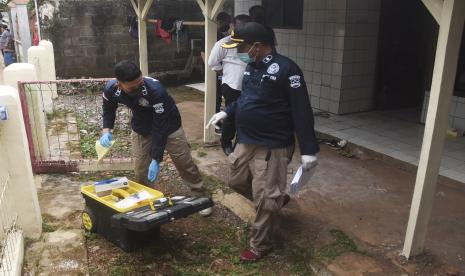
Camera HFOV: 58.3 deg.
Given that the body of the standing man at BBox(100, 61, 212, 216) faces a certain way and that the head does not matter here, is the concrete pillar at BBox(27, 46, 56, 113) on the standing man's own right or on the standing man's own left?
on the standing man's own right

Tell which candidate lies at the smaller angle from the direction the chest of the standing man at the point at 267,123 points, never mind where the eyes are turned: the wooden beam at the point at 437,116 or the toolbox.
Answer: the toolbox

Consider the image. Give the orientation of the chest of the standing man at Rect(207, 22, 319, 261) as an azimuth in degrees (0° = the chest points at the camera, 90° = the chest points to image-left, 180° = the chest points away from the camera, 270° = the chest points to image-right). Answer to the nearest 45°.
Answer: approximately 45°

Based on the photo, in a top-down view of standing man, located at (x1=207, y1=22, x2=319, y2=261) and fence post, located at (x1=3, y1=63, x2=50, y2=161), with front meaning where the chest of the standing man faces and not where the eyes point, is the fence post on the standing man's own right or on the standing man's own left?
on the standing man's own right

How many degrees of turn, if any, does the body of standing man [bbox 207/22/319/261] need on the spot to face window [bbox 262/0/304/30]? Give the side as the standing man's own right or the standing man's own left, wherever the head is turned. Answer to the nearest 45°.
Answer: approximately 135° to the standing man's own right

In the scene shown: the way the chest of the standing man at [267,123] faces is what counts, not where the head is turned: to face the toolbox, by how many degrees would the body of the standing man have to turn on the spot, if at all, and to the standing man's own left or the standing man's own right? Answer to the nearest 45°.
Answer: approximately 45° to the standing man's own right

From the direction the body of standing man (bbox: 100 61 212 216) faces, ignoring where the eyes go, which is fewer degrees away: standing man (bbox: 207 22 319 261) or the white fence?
the white fence

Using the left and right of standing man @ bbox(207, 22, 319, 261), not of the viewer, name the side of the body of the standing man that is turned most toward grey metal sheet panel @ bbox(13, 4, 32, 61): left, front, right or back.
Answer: right

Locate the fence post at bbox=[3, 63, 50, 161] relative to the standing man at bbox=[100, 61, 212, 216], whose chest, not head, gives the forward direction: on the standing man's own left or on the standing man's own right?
on the standing man's own right

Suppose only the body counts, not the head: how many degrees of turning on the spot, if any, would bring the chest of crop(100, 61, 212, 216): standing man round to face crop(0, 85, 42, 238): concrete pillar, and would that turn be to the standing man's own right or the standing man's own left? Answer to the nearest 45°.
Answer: approximately 45° to the standing man's own right

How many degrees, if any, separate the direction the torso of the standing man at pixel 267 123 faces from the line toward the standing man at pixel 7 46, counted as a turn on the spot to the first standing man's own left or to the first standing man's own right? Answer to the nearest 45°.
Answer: approximately 90° to the first standing man's own right

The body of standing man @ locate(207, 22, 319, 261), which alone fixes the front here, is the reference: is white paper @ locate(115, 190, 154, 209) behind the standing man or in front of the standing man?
in front
